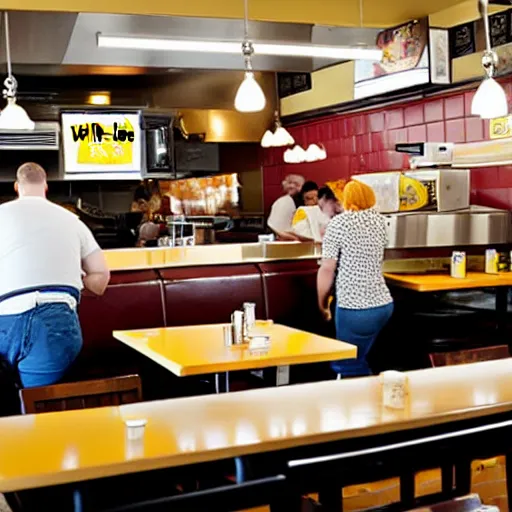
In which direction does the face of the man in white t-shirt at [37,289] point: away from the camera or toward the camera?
away from the camera

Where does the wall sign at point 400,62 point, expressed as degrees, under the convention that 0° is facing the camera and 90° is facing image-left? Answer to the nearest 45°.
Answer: approximately 45°

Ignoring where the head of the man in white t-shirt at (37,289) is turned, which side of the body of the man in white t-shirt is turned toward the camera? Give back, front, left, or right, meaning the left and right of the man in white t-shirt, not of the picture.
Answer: back

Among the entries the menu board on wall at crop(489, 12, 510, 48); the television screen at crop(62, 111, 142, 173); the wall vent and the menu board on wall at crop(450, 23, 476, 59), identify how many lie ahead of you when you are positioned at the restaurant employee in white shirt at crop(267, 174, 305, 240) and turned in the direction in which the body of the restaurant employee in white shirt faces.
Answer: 2

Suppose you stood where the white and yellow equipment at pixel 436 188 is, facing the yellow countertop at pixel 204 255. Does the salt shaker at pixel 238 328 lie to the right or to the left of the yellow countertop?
left

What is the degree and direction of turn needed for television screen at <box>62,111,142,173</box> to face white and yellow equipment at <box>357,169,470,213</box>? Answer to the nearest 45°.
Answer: approximately 45° to its left
